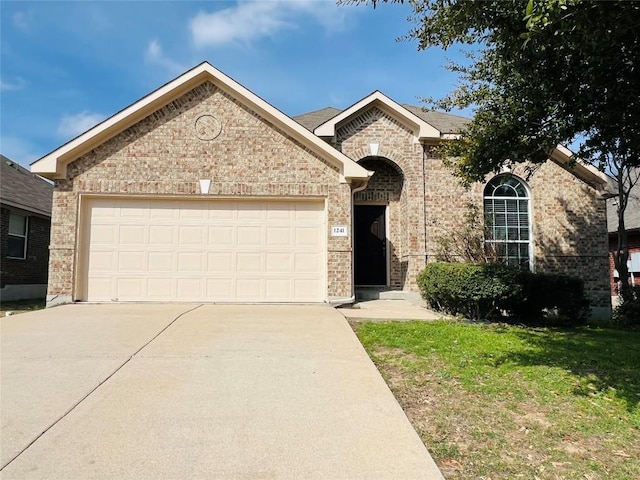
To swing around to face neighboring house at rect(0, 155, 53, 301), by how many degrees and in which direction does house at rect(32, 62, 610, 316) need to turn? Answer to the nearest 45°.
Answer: approximately 135° to its right

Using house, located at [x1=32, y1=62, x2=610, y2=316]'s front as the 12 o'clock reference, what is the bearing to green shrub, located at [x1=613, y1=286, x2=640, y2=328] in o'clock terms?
The green shrub is roughly at 9 o'clock from the house.

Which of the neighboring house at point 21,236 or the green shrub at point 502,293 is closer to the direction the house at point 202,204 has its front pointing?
the green shrub

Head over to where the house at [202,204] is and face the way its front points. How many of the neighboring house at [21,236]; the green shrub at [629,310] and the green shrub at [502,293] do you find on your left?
2

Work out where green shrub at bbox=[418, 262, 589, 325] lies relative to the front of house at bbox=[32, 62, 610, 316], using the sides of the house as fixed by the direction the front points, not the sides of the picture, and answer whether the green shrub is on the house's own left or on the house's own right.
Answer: on the house's own left

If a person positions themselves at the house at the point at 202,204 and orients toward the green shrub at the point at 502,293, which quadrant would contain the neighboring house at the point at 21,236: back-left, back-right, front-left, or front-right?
back-left

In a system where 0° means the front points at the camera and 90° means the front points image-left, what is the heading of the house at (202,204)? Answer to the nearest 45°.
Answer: approximately 0°
